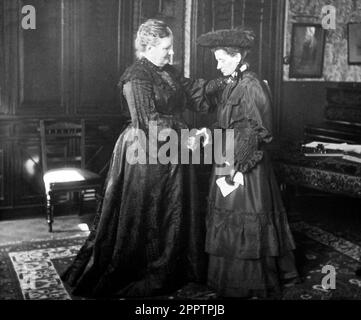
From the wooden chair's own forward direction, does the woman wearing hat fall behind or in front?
in front

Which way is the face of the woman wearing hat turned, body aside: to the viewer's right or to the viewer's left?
to the viewer's left

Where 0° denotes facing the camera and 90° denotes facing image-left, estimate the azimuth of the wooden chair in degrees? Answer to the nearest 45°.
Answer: approximately 315°
